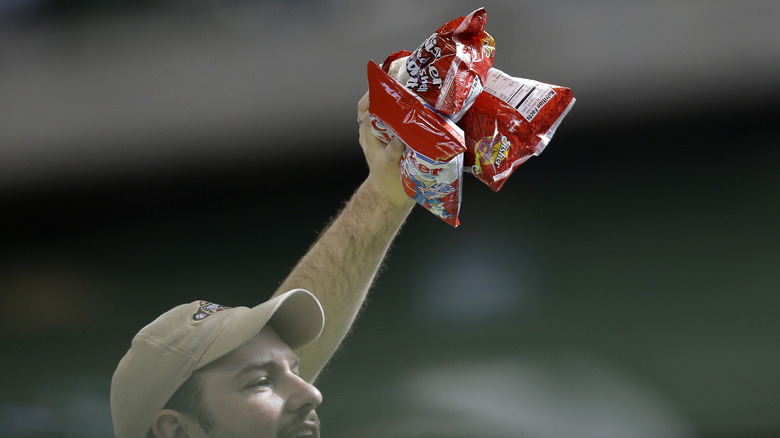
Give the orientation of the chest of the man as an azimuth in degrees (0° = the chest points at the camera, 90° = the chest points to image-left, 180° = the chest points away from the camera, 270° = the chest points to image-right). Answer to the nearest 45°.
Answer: approximately 315°

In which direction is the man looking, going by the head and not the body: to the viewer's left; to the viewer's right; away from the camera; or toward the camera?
to the viewer's right
